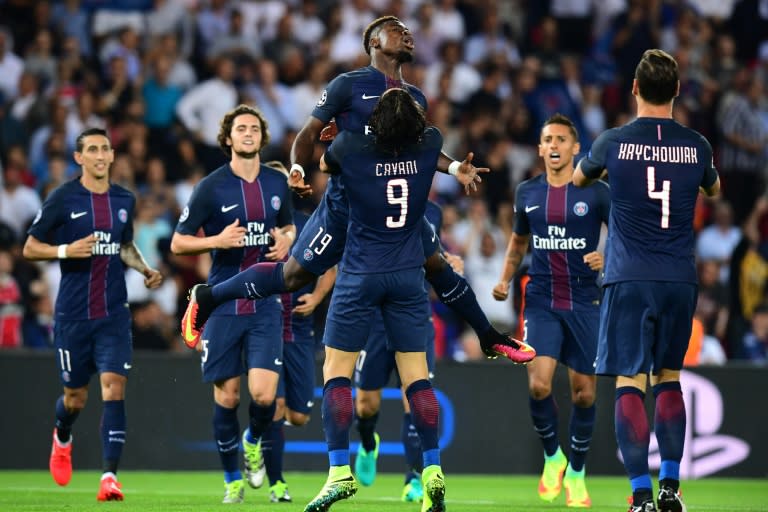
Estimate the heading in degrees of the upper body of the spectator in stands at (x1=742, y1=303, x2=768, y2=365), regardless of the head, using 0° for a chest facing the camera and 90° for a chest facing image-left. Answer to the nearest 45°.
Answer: approximately 0°

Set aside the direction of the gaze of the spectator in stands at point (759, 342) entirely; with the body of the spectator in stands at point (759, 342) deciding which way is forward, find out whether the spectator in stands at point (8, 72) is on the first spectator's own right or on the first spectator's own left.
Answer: on the first spectator's own right

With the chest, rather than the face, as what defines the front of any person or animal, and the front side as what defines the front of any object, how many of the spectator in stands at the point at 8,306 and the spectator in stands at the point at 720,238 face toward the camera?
2

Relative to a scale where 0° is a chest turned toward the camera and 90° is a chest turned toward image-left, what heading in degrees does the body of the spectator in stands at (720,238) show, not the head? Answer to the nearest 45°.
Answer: approximately 0°

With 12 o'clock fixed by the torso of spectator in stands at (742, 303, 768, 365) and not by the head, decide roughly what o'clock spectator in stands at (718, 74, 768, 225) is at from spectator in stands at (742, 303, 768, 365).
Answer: spectator in stands at (718, 74, 768, 225) is roughly at 6 o'clock from spectator in stands at (742, 303, 768, 365).

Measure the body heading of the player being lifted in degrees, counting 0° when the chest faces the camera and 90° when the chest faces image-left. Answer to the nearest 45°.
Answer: approximately 315°

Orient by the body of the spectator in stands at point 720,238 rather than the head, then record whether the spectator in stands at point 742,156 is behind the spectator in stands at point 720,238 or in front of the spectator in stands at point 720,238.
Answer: behind

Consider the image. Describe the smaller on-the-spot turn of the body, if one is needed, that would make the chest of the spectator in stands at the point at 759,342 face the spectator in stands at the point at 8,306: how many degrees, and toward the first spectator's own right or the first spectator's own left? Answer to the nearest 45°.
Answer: approximately 45° to the first spectator's own right
